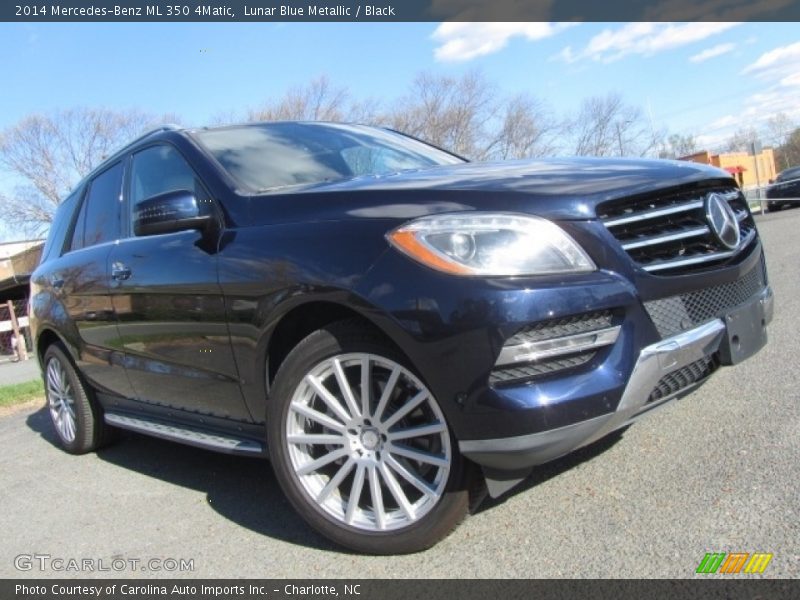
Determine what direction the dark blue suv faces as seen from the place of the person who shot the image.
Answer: facing the viewer and to the right of the viewer
